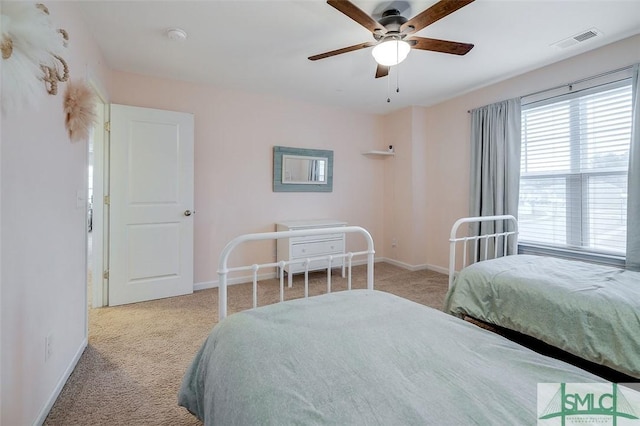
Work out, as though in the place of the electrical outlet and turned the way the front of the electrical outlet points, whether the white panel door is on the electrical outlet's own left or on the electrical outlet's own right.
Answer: on the electrical outlet's own left

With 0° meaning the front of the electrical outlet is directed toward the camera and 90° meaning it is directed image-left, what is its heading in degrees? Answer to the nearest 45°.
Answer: approximately 315°

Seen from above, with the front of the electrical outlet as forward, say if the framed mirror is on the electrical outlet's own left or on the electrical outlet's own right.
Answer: on the electrical outlet's own left

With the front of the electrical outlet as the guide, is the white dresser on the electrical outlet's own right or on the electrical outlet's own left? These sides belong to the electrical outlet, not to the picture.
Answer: on the electrical outlet's own left

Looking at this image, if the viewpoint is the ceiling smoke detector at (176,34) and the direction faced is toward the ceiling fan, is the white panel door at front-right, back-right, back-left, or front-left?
back-left

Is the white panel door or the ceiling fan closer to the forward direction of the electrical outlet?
the ceiling fan

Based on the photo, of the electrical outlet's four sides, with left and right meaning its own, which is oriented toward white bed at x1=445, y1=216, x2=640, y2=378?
front

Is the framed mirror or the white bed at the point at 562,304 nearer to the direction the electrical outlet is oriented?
the white bed

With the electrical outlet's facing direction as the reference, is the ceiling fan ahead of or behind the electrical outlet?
ahead

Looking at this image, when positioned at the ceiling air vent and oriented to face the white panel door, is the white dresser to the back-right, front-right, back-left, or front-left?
front-right

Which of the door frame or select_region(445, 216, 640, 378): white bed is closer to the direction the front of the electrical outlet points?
the white bed

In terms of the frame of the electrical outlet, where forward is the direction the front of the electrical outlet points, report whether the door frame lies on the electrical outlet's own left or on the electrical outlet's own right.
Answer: on the electrical outlet's own left
